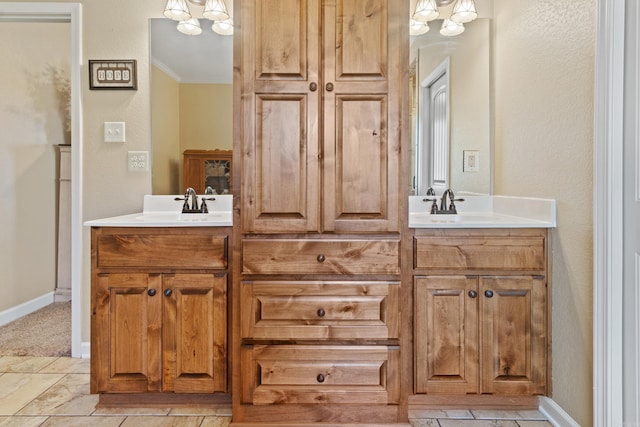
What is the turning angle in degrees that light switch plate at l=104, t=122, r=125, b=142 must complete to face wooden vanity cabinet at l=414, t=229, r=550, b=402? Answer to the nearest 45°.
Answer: approximately 45° to its left

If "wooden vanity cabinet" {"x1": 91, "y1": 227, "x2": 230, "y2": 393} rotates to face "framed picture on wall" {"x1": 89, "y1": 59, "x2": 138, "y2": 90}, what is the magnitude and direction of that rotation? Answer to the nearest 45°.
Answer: approximately 180°

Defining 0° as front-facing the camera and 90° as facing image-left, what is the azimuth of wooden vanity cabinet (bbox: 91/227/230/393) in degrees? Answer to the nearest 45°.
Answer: approximately 0°
